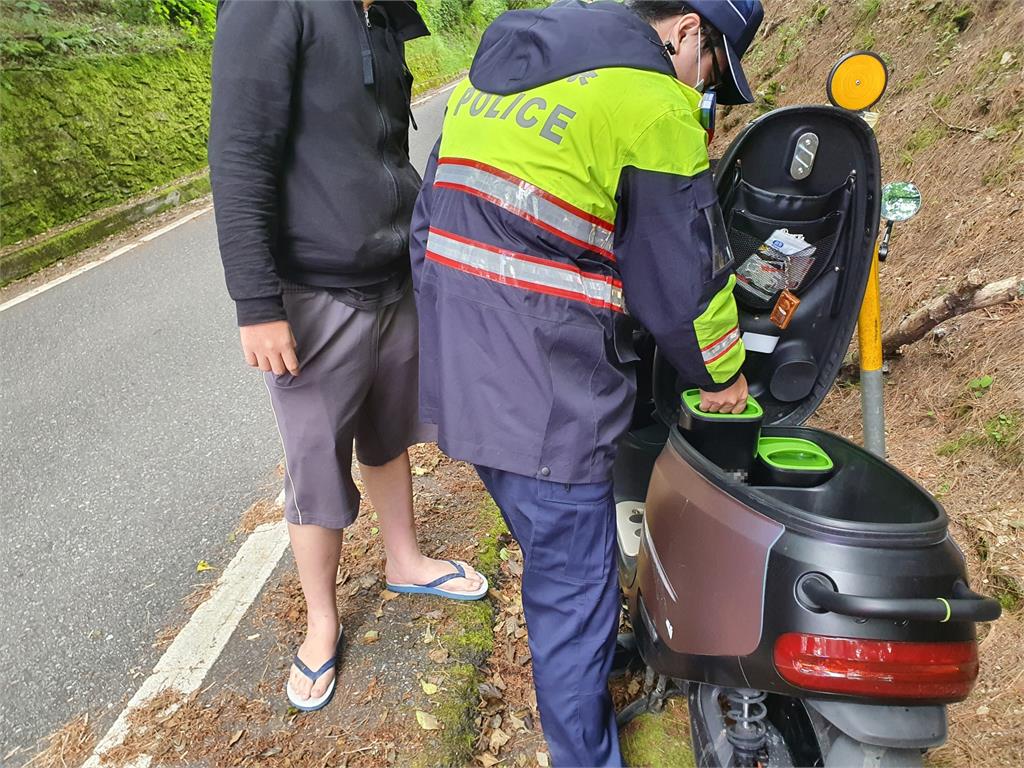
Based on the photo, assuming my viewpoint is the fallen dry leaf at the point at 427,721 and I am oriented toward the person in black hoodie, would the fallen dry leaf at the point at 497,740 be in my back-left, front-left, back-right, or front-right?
back-right

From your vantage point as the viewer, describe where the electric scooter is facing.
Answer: facing away from the viewer and to the left of the viewer

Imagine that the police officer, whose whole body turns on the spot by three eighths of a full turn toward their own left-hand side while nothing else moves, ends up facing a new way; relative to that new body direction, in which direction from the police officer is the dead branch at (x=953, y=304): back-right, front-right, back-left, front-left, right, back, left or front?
back-right

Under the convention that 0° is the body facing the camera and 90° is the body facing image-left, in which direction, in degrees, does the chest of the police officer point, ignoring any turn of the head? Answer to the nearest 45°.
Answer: approximately 225°

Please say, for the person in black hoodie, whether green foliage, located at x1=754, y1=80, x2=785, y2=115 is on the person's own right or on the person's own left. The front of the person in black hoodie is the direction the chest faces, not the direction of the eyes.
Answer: on the person's own left

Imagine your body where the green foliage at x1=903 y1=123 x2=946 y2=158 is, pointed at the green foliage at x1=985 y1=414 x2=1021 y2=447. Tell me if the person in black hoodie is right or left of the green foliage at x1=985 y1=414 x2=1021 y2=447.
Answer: right

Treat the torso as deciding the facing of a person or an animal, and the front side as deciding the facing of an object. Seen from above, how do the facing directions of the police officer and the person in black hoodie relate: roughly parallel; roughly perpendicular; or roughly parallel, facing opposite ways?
roughly perpendicular

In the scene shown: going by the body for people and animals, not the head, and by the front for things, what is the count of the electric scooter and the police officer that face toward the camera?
0

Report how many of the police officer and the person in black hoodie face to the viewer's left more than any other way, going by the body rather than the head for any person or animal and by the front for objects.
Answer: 0

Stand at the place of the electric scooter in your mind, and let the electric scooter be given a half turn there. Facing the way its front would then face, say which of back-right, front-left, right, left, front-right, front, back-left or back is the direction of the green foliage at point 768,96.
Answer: back-left

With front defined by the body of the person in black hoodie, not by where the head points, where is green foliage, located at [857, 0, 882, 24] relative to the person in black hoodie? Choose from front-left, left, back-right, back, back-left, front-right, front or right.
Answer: left

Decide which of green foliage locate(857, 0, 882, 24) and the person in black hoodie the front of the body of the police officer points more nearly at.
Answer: the green foliage

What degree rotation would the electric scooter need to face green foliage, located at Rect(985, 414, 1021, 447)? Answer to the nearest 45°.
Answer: approximately 90° to its right
